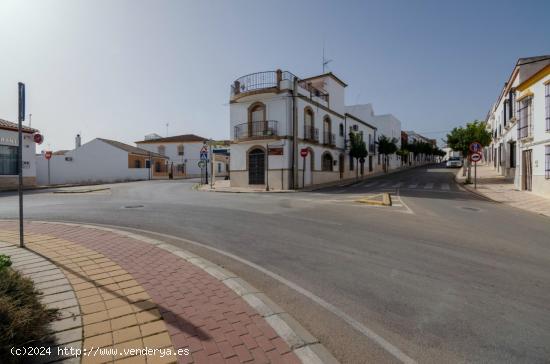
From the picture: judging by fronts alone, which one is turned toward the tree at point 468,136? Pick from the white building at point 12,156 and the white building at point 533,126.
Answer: the white building at point 12,156

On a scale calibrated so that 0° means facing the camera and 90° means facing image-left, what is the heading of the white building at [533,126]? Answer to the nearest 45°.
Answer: approximately 45°

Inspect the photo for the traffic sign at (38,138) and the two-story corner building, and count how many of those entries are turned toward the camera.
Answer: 2

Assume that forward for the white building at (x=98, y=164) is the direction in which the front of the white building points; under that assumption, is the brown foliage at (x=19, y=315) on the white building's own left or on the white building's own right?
on the white building's own right

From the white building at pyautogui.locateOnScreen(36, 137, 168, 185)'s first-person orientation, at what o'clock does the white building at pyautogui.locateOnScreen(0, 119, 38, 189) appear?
the white building at pyautogui.locateOnScreen(0, 119, 38, 189) is roughly at 2 o'clock from the white building at pyautogui.locateOnScreen(36, 137, 168, 185).

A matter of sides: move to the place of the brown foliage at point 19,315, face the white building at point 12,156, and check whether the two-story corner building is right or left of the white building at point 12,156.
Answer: right

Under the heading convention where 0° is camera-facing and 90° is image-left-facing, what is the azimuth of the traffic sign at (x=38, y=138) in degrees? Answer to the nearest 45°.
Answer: approximately 0°

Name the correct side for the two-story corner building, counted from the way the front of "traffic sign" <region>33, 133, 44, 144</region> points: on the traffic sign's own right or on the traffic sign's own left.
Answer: on the traffic sign's own left

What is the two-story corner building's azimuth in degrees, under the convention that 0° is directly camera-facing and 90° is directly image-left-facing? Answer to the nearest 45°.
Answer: approximately 0°

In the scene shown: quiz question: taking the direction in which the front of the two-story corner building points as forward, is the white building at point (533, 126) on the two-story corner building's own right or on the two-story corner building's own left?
on the two-story corner building's own left
